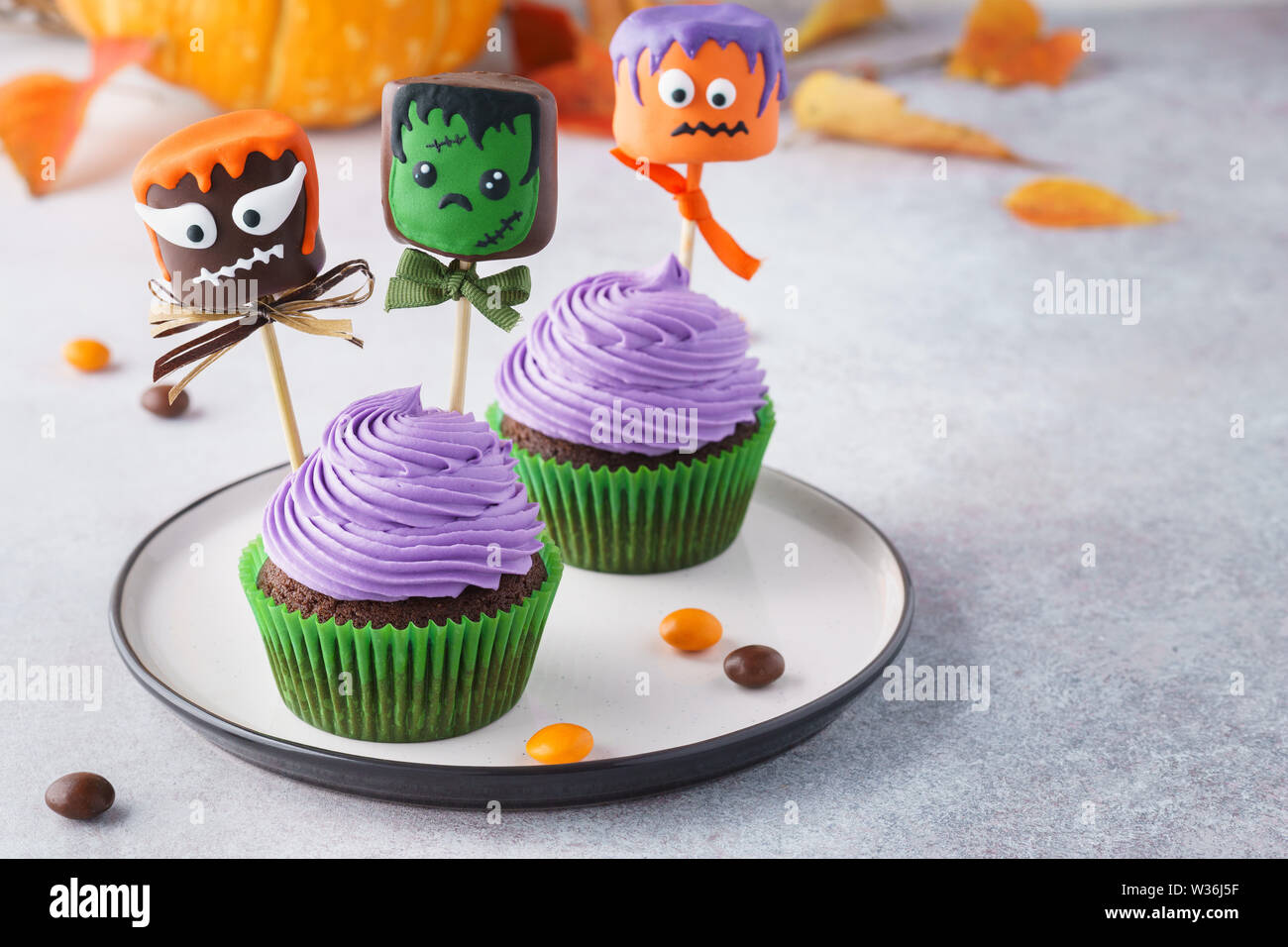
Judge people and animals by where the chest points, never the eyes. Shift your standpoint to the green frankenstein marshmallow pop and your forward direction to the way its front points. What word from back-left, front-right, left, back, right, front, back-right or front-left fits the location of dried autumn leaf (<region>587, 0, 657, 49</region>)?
back

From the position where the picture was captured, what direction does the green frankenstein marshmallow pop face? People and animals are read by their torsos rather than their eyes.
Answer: facing the viewer

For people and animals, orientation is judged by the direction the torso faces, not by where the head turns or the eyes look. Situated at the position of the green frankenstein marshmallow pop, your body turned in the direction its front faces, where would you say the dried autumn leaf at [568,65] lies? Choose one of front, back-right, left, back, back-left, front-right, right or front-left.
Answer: back

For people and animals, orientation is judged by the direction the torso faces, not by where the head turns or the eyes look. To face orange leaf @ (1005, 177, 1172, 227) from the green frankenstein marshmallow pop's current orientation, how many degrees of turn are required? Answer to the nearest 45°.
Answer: approximately 135° to its left

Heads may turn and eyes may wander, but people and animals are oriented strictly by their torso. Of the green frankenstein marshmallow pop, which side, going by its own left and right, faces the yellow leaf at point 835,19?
back

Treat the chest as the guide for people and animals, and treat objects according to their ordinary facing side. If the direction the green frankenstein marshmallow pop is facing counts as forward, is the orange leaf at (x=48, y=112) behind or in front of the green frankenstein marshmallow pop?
behind

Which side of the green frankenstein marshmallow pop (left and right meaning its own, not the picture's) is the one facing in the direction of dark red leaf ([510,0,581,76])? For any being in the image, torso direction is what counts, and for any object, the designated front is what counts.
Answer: back

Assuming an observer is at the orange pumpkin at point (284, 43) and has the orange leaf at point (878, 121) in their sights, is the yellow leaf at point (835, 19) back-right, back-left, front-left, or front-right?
front-left

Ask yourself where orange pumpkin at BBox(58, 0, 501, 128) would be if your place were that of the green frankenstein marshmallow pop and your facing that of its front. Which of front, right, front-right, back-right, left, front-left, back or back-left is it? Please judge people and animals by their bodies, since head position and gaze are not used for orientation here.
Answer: back
